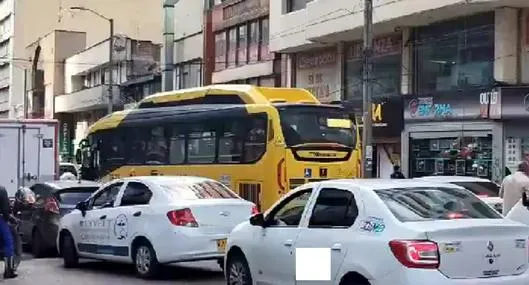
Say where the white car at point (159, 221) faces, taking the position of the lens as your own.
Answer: facing away from the viewer and to the left of the viewer

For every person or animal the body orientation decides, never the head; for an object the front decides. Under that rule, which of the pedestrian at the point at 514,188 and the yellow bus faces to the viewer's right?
the pedestrian

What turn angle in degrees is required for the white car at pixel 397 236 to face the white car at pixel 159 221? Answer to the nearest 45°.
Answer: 0° — it already faces it

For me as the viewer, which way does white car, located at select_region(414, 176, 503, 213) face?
facing away from the viewer and to the left of the viewer

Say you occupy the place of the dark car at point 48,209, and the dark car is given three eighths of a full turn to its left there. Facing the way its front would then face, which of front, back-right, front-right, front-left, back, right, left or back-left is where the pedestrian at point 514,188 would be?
front-left

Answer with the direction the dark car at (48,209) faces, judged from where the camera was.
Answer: facing away from the viewer and to the left of the viewer

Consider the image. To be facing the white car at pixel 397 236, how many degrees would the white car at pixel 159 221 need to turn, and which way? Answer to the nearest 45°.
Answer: approximately 180°

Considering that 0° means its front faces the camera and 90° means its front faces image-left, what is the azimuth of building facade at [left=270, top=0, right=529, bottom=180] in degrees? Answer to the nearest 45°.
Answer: approximately 45°

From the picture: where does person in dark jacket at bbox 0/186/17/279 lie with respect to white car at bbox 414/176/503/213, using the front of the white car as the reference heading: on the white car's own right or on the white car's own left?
on the white car's own left
